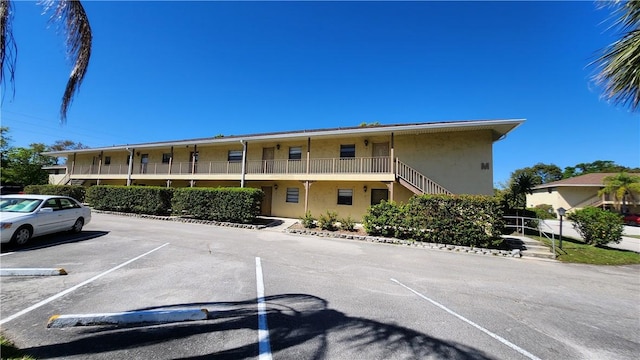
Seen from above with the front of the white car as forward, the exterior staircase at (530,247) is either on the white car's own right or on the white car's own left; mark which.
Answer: on the white car's own left

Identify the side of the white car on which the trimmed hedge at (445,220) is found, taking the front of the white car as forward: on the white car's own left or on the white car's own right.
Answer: on the white car's own left

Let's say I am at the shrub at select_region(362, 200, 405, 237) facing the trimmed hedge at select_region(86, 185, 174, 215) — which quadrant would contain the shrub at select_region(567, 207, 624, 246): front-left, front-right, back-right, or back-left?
back-right

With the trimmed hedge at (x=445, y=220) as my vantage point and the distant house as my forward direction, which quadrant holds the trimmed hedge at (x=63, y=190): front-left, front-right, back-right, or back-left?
back-left

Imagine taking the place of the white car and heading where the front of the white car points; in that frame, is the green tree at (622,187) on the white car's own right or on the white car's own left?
on the white car's own left
